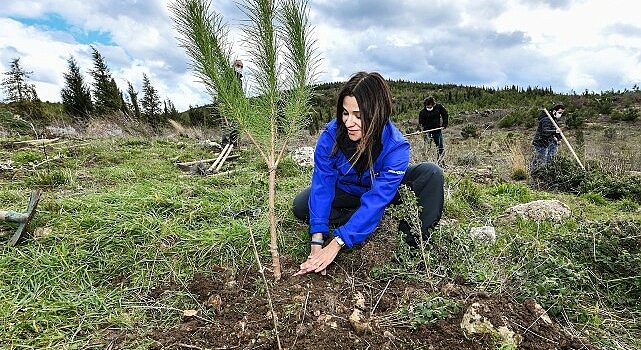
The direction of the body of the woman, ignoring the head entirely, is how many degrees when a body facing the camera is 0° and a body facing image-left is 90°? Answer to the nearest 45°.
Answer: approximately 45°

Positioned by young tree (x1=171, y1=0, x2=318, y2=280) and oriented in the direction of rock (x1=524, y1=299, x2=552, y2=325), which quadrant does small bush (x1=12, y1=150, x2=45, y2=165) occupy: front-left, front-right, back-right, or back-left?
back-left

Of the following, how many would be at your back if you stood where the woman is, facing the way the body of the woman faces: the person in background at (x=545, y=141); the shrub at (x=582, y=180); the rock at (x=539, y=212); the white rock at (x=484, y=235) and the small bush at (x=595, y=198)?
5

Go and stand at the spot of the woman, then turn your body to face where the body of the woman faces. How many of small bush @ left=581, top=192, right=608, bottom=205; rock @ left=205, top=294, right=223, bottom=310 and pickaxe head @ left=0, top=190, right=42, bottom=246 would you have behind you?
1

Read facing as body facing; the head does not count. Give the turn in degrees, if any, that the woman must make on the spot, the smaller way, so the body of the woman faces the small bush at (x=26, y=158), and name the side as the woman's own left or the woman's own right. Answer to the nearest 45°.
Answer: approximately 90° to the woman's own right

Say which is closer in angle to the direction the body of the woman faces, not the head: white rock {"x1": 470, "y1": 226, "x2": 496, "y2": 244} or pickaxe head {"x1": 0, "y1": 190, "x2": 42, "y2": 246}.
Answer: the pickaxe head

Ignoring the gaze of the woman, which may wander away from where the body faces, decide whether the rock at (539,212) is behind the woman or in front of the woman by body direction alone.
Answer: behind

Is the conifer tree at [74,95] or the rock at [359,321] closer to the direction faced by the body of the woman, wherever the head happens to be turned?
the rock

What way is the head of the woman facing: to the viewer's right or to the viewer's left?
to the viewer's left

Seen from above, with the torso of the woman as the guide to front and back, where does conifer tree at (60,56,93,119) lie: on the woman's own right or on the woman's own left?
on the woman's own right

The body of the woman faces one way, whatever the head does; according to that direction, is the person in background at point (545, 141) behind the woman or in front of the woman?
behind

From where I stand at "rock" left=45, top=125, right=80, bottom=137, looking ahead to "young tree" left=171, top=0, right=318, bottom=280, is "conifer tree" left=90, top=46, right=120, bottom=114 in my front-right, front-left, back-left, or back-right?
back-left

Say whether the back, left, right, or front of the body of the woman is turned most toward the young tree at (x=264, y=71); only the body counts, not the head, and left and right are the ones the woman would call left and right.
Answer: front

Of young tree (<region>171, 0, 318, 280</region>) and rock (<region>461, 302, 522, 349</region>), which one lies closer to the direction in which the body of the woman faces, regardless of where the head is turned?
the young tree
